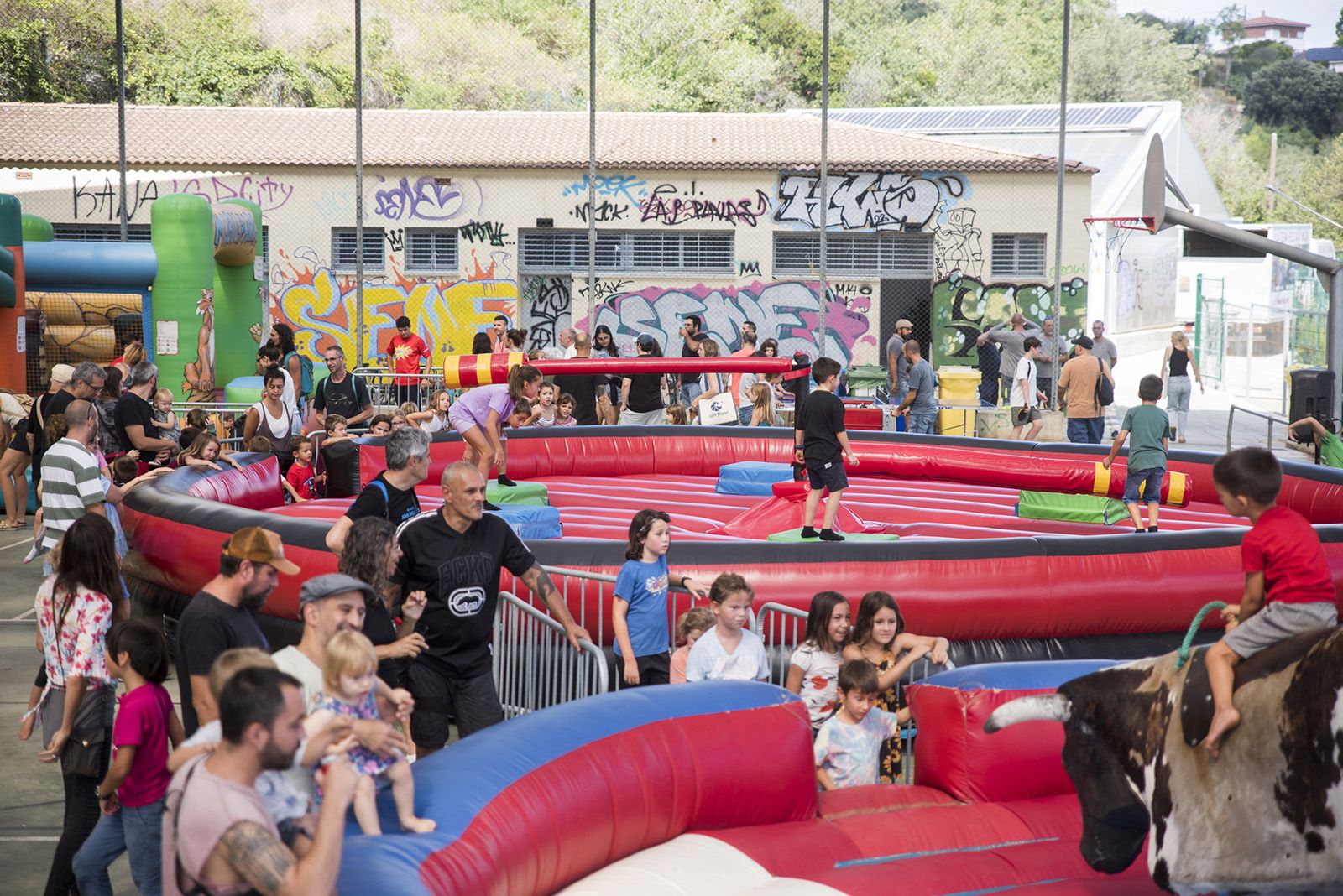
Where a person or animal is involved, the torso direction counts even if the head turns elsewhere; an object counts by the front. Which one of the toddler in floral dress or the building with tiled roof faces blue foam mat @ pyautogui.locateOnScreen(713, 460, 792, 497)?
the building with tiled roof

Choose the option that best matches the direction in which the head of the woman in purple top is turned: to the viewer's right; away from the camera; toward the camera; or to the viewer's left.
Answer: to the viewer's right

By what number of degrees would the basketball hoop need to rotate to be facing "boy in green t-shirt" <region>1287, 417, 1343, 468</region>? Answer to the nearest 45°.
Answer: approximately 90° to its left

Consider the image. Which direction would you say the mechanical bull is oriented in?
to the viewer's left

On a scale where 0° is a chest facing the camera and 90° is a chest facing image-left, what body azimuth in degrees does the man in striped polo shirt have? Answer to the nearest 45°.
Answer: approximately 225°

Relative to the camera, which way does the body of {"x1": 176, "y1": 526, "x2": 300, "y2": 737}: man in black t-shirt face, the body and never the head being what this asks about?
to the viewer's right

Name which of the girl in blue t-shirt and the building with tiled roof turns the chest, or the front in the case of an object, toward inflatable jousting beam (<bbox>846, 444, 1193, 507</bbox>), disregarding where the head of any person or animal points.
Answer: the building with tiled roof

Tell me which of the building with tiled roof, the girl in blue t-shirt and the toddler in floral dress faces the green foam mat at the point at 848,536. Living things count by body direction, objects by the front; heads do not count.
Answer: the building with tiled roof

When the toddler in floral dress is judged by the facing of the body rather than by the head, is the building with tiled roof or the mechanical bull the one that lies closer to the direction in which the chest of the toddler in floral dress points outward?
the mechanical bull

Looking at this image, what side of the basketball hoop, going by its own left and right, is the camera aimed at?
left

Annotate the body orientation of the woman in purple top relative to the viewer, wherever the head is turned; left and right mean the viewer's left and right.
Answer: facing to the right of the viewer

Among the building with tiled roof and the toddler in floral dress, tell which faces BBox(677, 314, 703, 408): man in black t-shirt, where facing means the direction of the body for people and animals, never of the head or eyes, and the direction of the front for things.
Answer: the building with tiled roof

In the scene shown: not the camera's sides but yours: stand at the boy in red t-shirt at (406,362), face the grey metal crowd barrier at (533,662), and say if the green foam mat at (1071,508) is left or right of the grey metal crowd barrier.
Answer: left

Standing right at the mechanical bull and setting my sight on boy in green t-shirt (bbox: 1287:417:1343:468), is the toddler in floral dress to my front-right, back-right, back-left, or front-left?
back-left

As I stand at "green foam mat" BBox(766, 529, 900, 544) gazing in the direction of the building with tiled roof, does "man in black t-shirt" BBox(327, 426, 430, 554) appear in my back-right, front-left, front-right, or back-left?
back-left
